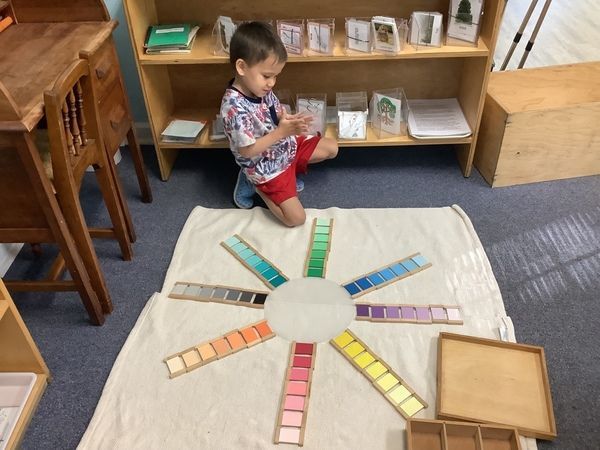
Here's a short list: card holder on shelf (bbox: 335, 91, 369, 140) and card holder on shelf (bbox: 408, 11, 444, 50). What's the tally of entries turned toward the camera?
2

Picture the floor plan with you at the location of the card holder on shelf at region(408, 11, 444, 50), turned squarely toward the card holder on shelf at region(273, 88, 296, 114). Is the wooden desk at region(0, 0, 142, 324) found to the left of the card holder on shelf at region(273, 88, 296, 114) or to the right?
left

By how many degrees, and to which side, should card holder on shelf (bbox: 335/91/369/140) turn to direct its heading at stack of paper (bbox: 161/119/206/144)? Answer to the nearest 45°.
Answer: approximately 90° to its right

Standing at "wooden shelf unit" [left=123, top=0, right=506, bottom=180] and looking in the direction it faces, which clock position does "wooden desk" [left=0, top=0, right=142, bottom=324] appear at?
The wooden desk is roughly at 2 o'clock from the wooden shelf unit.

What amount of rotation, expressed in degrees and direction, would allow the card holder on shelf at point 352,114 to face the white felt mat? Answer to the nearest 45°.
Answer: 0° — it already faces it

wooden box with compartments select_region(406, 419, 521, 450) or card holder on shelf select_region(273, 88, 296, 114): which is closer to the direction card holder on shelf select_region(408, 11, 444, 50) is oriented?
the wooden box with compartments

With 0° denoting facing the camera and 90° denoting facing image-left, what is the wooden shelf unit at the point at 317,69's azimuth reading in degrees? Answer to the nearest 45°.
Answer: approximately 0°
